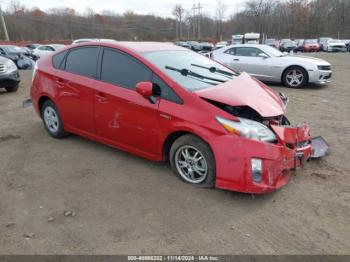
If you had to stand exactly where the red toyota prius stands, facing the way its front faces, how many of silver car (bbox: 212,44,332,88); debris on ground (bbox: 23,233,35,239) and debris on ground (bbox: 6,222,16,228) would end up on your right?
2

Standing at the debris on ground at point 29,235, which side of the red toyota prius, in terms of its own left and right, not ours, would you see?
right

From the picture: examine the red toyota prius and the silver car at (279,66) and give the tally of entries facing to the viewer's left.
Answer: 0

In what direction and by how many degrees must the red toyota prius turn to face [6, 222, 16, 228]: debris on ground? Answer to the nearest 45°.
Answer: approximately 90° to its right

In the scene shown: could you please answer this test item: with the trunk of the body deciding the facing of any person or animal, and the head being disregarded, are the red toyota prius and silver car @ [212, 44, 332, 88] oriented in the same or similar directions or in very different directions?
same or similar directions

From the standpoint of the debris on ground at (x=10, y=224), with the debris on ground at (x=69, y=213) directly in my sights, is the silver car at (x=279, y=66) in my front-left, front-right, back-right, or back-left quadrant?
front-left

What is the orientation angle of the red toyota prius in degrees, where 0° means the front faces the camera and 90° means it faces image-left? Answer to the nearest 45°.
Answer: approximately 315°

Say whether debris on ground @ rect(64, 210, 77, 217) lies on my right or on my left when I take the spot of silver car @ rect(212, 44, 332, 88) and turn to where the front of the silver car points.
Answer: on my right

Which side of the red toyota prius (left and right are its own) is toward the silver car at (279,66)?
left
